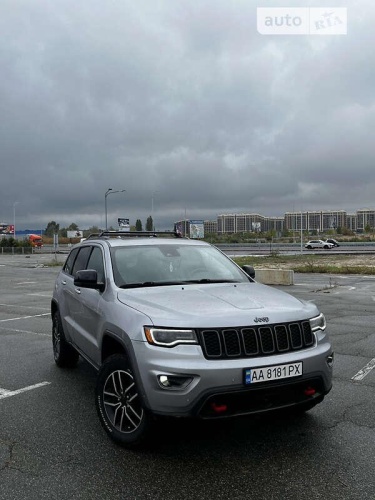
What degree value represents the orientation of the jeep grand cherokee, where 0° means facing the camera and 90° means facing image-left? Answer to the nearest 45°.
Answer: approximately 315°
